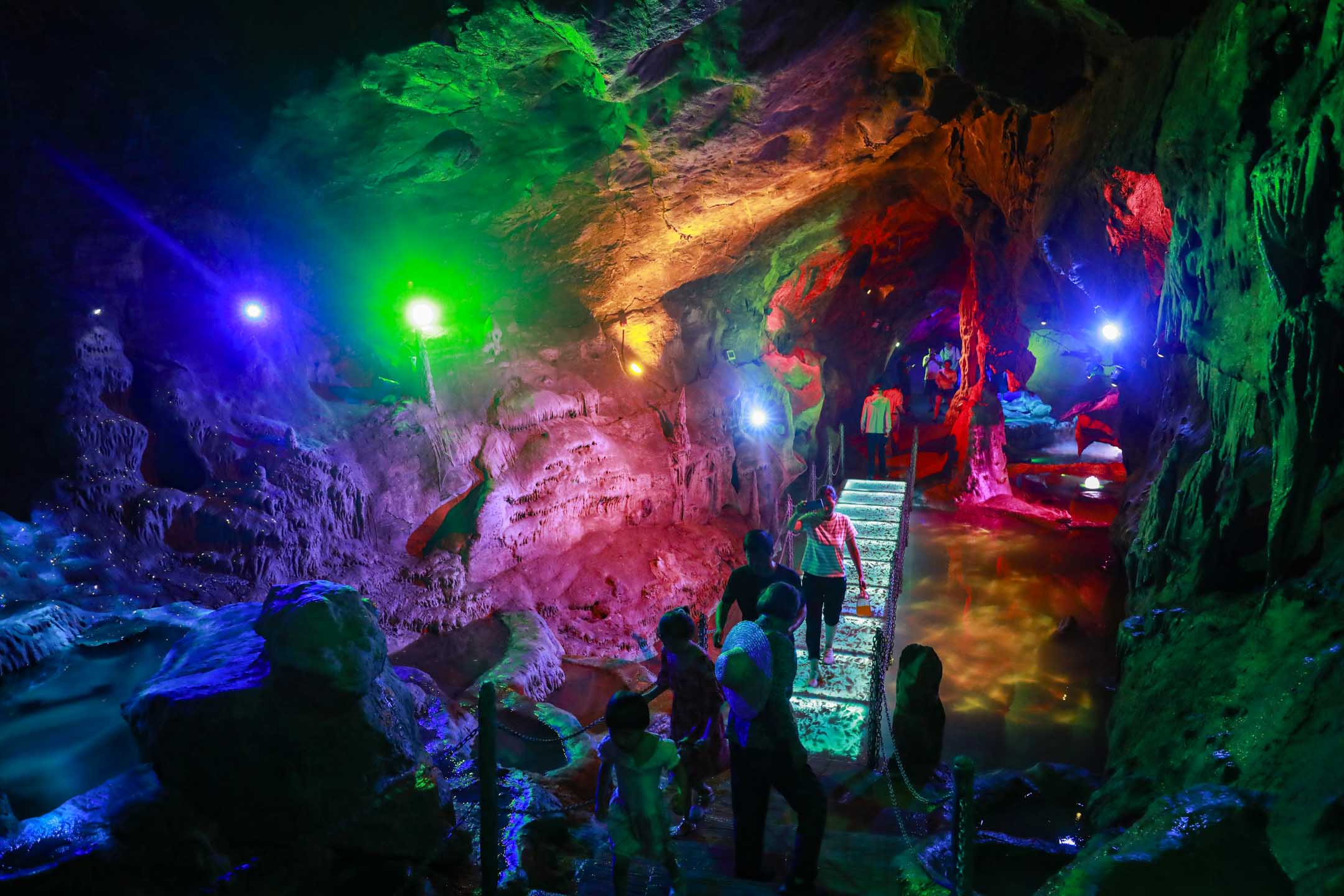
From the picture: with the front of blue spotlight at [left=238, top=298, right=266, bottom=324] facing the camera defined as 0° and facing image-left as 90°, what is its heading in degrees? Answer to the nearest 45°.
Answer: approximately 0°

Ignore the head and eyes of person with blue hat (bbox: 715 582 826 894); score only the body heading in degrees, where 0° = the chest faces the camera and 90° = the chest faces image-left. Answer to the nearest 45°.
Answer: approximately 225°
